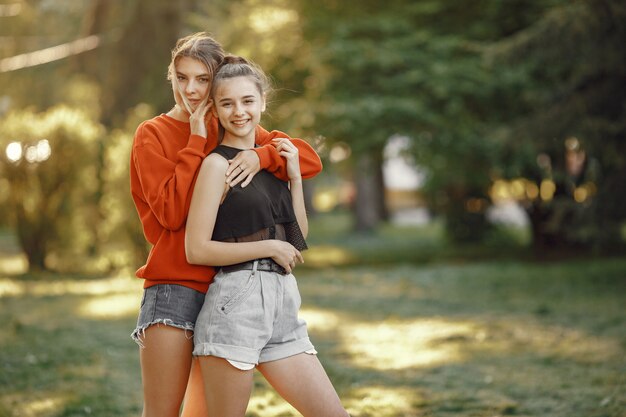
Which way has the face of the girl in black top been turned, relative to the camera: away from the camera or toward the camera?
toward the camera

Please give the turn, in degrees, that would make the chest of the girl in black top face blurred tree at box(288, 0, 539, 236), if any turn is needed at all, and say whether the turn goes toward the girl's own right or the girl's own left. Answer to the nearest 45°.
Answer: approximately 135° to the girl's own left

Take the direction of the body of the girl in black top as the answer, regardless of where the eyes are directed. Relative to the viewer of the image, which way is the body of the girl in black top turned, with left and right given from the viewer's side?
facing the viewer and to the right of the viewer

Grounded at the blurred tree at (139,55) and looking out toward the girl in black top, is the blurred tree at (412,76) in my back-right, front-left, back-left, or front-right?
front-left

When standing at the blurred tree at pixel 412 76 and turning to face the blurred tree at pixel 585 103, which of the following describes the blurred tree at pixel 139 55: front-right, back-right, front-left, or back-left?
back-right

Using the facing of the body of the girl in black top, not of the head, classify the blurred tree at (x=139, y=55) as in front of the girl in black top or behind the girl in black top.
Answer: behind

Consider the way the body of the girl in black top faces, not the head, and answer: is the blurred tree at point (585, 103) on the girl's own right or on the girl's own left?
on the girl's own left
